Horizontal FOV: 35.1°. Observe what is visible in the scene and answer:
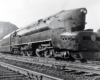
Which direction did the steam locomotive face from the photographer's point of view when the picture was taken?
facing the viewer and to the right of the viewer
